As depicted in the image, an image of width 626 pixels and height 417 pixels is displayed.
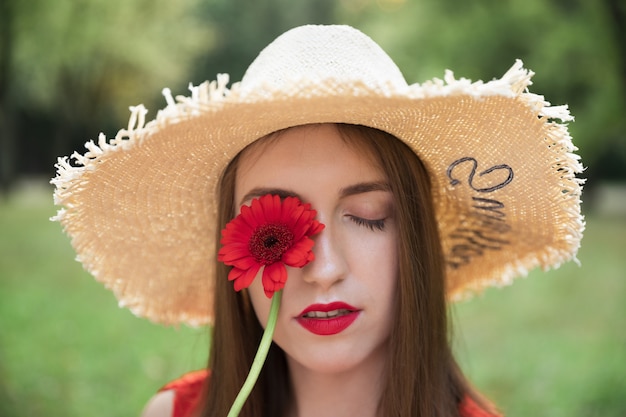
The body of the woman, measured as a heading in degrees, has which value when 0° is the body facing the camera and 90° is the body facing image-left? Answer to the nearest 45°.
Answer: approximately 0°
